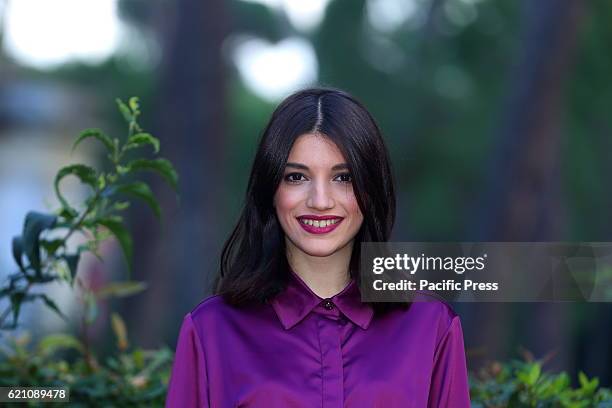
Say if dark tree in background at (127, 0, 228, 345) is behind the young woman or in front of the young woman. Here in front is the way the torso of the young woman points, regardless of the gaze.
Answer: behind

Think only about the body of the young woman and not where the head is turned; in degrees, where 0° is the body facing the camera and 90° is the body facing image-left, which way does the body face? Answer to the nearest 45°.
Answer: approximately 0°

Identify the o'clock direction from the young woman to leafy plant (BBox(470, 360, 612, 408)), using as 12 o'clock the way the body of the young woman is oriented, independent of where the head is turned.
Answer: The leafy plant is roughly at 8 o'clock from the young woman.

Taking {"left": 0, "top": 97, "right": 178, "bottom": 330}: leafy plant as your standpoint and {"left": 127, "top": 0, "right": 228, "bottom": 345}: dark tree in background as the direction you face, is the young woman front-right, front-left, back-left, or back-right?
back-right

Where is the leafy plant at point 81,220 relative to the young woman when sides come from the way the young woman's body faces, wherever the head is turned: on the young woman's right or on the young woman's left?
on the young woman's right

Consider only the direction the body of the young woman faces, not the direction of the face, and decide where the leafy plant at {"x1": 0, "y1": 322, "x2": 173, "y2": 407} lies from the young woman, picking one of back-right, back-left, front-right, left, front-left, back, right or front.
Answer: back-right
